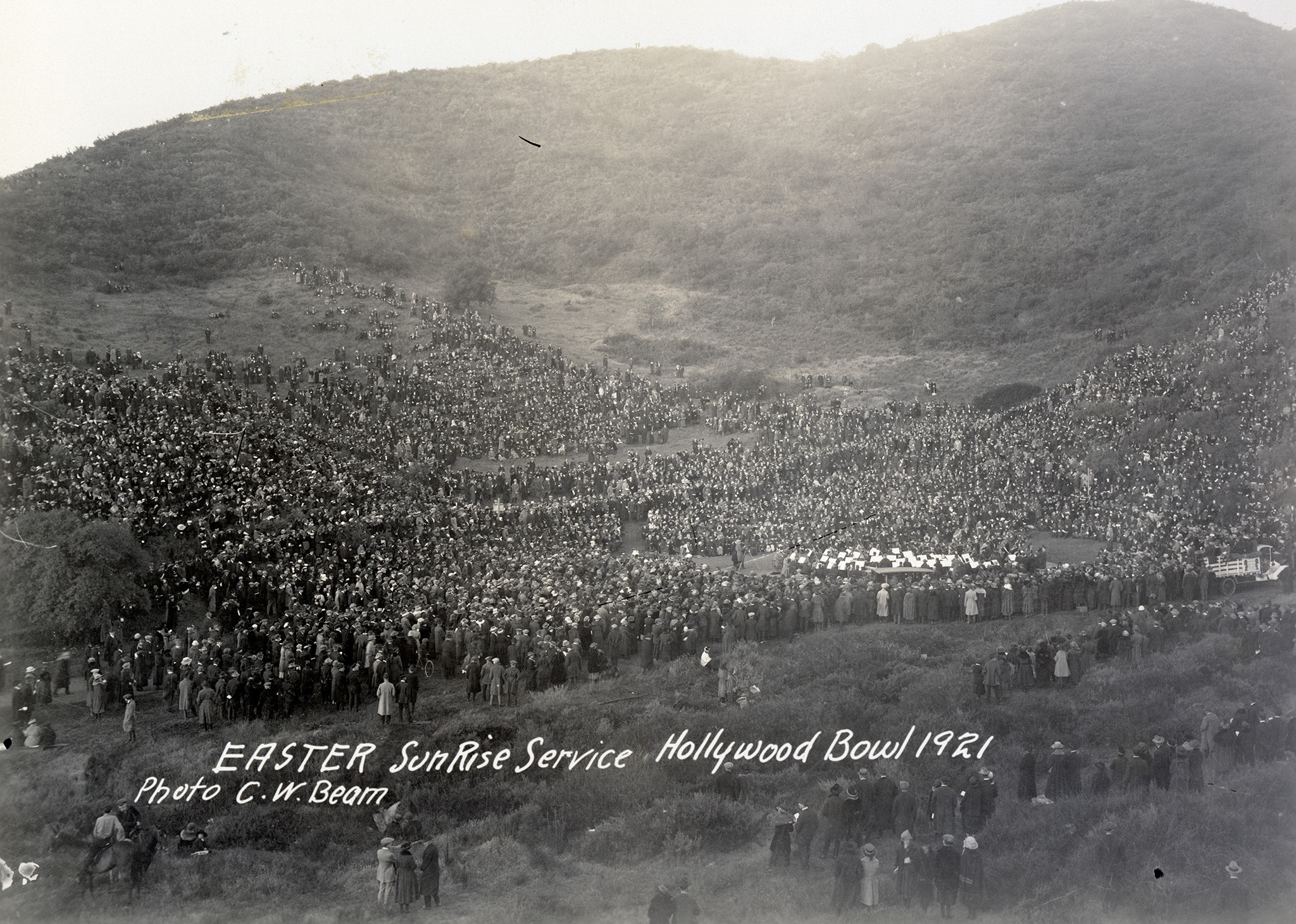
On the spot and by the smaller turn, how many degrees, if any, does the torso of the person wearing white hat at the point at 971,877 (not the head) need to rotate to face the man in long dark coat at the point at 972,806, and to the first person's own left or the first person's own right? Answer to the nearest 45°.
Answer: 0° — they already face them

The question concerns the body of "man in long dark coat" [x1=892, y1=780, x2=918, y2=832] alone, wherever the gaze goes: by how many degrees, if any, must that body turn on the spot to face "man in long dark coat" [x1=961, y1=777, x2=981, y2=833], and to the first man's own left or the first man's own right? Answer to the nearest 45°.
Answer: approximately 90° to the first man's own right

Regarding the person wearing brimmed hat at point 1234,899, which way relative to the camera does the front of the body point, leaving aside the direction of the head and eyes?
away from the camera

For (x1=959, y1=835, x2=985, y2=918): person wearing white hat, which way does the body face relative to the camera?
away from the camera

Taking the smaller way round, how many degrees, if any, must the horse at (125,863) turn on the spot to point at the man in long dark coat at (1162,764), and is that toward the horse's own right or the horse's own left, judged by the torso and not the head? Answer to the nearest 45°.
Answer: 0° — it already faces them

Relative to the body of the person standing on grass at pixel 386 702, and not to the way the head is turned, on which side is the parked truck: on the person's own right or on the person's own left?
on the person's own right

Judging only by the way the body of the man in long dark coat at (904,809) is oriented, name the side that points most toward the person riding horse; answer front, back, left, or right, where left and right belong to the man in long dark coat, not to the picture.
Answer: left

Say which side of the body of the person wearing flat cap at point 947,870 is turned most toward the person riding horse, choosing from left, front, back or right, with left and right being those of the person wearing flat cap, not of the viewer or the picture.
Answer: left

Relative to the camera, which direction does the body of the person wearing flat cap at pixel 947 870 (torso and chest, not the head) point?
away from the camera

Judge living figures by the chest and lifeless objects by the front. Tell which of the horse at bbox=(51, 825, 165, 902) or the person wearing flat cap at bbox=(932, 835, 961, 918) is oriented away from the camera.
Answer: the person wearing flat cap

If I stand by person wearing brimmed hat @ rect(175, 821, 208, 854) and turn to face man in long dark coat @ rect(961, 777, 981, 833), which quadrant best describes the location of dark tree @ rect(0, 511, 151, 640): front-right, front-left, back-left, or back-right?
back-left

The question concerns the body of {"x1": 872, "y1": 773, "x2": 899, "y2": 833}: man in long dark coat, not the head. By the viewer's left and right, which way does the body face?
facing away from the viewer

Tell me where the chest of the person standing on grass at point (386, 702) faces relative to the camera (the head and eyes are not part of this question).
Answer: away from the camera

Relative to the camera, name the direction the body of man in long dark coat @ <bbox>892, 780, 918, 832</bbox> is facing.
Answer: away from the camera

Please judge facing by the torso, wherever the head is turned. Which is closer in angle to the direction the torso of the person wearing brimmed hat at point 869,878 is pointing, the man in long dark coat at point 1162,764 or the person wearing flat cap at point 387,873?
the man in long dark coat

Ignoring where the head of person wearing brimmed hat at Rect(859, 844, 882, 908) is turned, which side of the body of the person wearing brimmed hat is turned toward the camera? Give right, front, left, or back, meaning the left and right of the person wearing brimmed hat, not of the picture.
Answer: back
